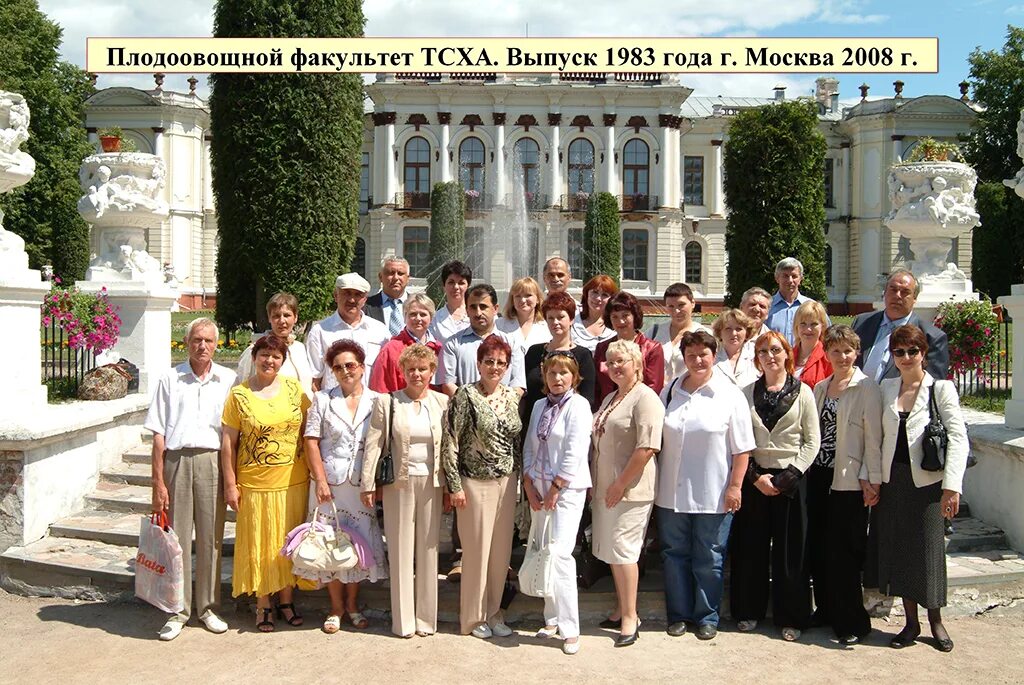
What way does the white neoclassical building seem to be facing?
toward the camera

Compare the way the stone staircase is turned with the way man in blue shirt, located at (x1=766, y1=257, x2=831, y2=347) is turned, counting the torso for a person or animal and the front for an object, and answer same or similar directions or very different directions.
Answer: same or similar directions

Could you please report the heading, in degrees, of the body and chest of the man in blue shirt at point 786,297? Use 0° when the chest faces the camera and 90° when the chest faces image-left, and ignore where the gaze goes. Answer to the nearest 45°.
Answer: approximately 0°

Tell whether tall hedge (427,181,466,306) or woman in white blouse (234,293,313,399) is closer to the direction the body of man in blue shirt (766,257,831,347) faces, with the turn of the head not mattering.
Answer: the woman in white blouse

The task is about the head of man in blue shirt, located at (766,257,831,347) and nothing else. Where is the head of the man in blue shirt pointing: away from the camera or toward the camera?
toward the camera

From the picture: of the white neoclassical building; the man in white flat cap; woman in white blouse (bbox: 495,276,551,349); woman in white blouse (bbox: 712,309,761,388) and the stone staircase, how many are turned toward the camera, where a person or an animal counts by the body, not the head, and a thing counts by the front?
5

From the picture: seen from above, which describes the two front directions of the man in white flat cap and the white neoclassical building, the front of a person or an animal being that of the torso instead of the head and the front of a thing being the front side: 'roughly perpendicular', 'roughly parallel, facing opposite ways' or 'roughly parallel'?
roughly parallel

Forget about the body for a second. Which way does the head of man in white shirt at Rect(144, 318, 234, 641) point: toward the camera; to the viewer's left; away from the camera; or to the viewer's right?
toward the camera

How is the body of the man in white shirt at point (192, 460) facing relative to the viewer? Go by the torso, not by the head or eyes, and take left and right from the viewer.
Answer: facing the viewer

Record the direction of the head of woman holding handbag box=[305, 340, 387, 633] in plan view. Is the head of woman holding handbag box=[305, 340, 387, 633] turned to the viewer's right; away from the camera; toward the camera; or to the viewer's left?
toward the camera

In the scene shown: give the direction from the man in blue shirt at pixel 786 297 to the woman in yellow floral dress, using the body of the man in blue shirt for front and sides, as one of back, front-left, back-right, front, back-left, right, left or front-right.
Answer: front-right

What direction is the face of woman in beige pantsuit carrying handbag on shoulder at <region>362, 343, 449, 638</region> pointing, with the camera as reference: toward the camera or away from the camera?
toward the camera

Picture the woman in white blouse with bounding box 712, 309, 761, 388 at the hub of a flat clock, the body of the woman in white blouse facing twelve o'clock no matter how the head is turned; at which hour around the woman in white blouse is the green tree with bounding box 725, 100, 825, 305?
The green tree is roughly at 6 o'clock from the woman in white blouse.

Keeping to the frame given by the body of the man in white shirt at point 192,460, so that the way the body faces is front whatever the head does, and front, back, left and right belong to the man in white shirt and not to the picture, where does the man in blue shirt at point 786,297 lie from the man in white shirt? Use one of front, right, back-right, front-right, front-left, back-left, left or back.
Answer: left

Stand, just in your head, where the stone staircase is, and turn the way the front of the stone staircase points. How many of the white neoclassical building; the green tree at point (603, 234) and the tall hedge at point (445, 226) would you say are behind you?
3

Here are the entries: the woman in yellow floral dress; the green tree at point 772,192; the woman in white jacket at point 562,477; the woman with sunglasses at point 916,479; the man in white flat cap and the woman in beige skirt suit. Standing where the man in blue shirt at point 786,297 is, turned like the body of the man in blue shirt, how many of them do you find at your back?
1

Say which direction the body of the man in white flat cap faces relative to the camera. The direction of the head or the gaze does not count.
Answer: toward the camera

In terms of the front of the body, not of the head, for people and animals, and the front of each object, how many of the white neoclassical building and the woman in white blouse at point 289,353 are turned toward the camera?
2

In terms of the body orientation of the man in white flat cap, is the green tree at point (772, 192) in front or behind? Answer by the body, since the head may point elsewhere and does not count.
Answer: behind
